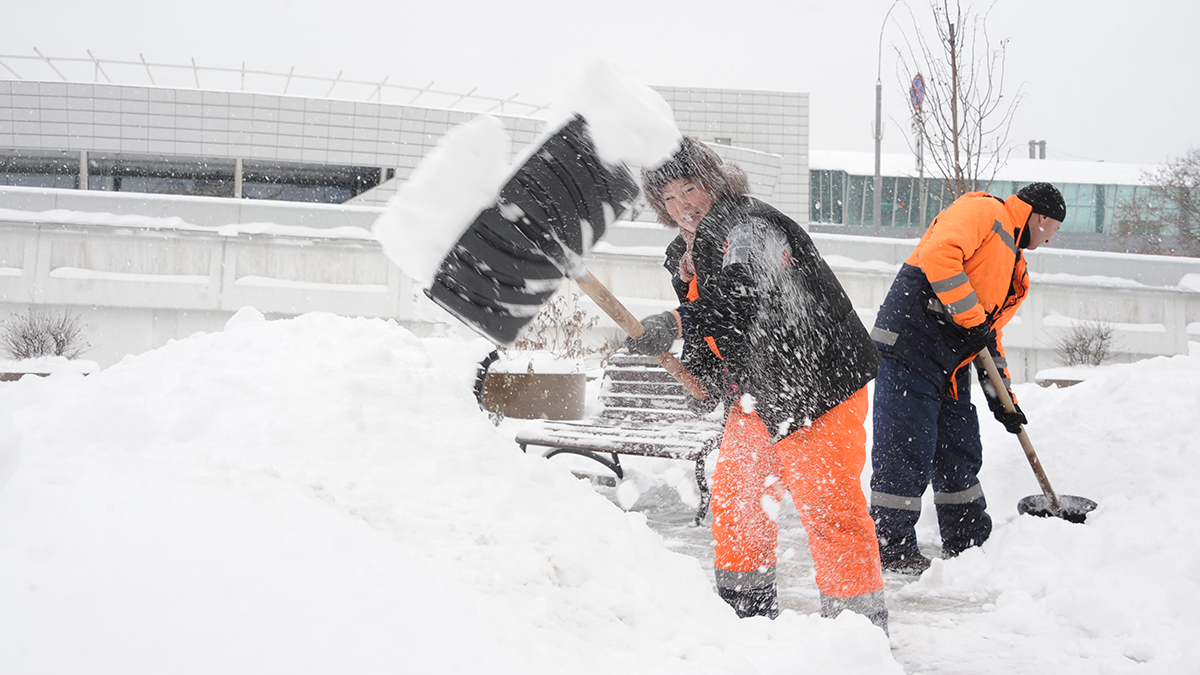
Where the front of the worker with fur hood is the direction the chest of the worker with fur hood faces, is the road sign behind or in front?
behind

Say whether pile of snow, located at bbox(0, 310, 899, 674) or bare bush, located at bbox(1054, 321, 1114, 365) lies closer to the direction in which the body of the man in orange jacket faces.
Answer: the bare bush

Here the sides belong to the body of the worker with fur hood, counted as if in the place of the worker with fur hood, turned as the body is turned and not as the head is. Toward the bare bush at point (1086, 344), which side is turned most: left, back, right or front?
back

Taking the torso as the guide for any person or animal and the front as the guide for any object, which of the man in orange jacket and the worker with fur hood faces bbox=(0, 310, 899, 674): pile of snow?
the worker with fur hood

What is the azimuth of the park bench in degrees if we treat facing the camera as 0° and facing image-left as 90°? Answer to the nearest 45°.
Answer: approximately 45°

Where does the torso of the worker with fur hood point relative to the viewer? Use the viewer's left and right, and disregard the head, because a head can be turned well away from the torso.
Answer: facing the viewer and to the left of the viewer

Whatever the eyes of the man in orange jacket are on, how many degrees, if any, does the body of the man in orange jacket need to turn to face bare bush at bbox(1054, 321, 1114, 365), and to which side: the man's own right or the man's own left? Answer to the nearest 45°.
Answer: approximately 90° to the man's own left

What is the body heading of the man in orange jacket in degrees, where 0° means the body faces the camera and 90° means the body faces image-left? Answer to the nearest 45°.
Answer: approximately 270°

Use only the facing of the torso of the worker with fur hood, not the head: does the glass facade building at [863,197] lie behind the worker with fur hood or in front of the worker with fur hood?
behind

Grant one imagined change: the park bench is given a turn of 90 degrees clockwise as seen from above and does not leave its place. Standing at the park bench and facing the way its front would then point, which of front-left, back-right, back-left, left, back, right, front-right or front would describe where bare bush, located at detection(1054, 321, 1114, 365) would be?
right

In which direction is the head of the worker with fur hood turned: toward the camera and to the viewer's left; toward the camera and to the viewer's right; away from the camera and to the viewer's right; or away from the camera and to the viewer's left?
toward the camera and to the viewer's left

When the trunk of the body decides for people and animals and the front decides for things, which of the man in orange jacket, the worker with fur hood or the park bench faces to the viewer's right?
the man in orange jacket

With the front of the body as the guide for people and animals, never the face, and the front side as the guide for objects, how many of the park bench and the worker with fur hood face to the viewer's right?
0

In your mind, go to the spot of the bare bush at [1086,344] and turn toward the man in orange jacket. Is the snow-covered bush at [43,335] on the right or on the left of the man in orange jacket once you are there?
right

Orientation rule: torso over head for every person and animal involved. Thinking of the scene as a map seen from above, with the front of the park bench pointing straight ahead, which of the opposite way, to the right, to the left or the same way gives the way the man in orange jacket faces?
to the left
